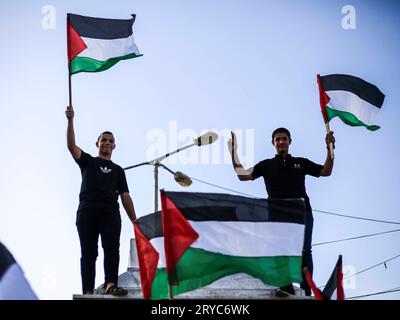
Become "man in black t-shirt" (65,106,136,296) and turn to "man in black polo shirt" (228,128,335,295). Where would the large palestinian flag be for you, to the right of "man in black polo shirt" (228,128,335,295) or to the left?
right

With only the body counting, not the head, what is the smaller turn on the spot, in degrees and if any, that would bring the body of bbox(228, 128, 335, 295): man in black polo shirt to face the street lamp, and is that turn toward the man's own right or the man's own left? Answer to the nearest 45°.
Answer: approximately 135° to the man's own right

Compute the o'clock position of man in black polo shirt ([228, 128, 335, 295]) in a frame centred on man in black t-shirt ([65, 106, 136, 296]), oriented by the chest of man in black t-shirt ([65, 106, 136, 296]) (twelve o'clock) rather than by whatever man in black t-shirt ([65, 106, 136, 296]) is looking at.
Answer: man in black polo shirt ([228, 128, 335, 295]) is roughly at 9 o'clock from man in black t-shirt ([65, 106, 136, 296]).

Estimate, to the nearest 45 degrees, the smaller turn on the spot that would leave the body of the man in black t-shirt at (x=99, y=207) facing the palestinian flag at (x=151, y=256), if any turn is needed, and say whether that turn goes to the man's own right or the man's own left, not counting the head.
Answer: approximately 45° to the man's own left

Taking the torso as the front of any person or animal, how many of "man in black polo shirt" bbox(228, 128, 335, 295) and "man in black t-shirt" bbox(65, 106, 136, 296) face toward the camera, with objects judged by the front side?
2

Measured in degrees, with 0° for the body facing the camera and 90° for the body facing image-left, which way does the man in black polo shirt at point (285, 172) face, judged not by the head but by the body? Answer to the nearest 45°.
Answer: approximately 0°

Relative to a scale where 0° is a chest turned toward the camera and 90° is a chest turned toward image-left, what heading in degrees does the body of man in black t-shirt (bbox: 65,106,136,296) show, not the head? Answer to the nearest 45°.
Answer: approximately 0°

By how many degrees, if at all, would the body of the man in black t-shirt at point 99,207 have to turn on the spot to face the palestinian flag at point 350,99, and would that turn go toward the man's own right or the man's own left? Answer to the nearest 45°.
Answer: approximately 135° to the man's own left
